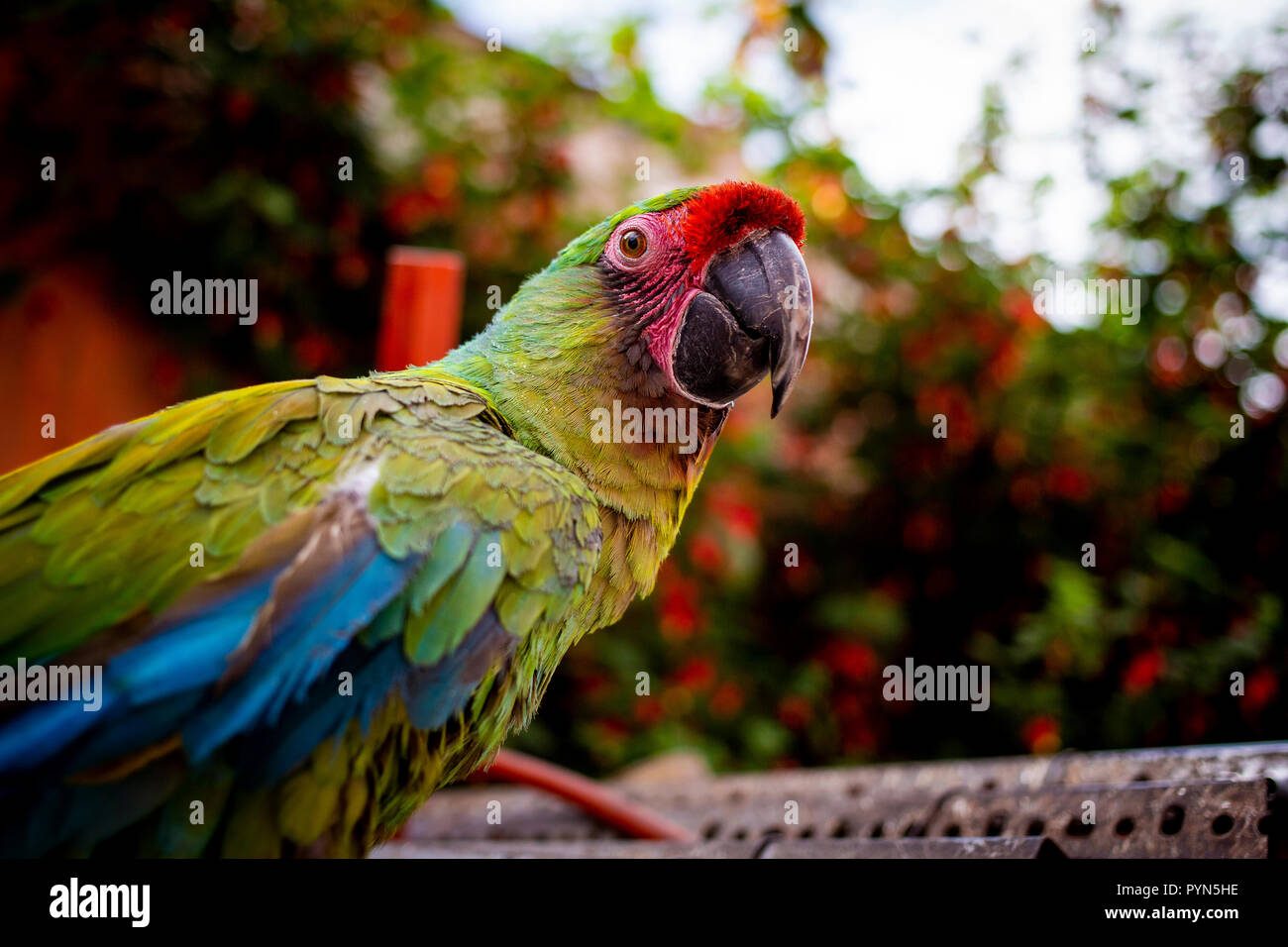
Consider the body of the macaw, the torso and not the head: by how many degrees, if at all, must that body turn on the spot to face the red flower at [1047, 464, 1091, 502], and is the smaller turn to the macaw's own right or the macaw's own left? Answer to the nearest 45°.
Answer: approximately 45° to the macaw's own left

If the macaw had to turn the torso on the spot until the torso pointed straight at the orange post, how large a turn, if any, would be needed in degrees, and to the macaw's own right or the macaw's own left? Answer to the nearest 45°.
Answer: approximately 90° to the macaw's own left

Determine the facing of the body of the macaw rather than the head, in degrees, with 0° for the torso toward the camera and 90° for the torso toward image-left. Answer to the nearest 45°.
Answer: approximately 270°
